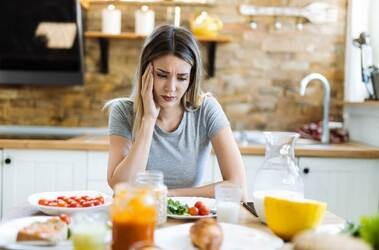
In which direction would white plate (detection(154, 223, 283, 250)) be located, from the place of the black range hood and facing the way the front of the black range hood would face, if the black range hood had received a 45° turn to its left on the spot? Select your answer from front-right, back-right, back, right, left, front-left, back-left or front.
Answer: front-right

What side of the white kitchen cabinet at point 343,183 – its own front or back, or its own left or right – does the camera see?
front

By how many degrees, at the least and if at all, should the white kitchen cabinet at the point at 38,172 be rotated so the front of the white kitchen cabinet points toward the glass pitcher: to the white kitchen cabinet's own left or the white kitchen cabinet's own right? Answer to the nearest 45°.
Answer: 0° — it already faces it

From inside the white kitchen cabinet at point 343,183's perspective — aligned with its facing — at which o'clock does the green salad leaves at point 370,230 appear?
The green salad leaves is roughly at 12 o'clock from the white kitchen cabinet.

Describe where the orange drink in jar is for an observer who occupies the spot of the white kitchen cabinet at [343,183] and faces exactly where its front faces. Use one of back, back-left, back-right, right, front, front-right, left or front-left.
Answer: front

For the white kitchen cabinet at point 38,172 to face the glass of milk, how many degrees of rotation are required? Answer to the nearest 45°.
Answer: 0° — it already faces it

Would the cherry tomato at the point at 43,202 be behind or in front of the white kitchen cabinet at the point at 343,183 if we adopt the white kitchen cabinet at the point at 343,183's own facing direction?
in front

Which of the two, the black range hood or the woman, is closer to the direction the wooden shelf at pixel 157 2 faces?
the woman

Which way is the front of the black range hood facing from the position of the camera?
facing the viewer

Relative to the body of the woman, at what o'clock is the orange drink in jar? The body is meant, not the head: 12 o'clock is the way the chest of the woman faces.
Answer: The orange drink in jar is roughly at 12 o'clock from the woman.

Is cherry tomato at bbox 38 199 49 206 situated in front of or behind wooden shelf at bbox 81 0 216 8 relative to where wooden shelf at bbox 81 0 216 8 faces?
in front

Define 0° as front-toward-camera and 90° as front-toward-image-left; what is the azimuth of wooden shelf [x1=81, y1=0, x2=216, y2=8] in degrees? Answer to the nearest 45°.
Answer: approximately 0°

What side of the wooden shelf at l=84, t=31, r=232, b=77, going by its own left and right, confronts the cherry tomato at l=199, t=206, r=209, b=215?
front

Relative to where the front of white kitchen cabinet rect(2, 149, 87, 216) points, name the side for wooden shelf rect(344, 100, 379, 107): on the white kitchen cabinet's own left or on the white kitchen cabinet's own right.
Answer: on the white kitchen cabinet's own left

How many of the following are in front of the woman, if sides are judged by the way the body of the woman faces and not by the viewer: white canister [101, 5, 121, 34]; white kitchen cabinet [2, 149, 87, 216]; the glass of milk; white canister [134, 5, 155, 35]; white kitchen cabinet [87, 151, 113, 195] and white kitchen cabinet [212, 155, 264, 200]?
1
